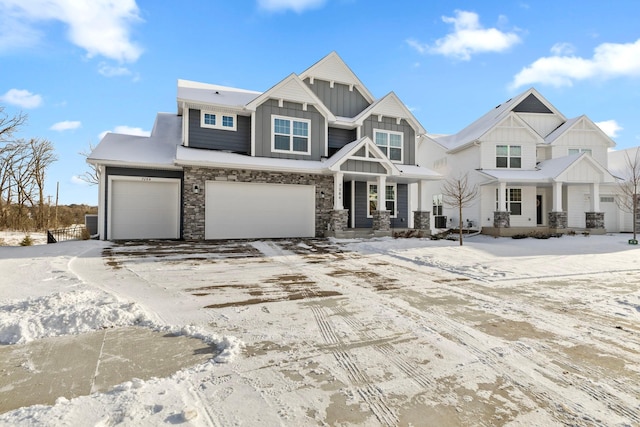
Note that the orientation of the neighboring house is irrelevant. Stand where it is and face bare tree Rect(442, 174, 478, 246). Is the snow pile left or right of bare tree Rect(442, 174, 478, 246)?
left

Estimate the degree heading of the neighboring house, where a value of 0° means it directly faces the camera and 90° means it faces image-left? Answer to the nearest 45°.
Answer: approximately 315°

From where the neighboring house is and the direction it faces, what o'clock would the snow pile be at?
The snow pile is roughly at 2 o'clock from the neighboring house.

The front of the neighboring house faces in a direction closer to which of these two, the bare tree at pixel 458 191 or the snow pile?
the snow pile
